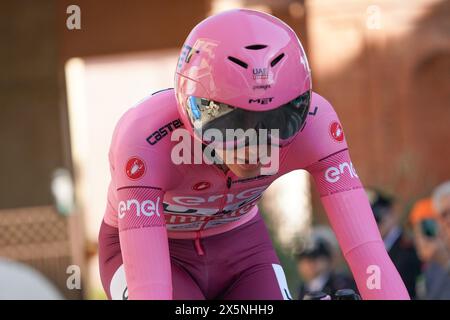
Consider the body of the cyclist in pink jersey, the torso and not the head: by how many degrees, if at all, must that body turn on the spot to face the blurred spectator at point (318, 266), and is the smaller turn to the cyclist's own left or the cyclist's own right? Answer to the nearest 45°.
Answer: approximately 180°

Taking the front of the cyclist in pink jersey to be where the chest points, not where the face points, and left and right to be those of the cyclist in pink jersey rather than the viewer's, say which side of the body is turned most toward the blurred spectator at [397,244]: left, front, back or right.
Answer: back

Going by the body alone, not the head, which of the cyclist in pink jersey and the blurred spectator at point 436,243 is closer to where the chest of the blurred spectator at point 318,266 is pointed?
the cyclist in pink jersey

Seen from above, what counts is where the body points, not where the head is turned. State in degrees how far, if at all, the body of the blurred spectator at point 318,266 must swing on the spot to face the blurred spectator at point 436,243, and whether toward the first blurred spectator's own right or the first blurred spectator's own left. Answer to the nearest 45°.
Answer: approximately 90° to the first blurred spectator's own left

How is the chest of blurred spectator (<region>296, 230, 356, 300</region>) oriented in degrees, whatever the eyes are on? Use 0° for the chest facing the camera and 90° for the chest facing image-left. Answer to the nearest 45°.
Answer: approximately 45°

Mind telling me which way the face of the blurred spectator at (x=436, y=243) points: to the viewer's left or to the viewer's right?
to the viewer's left

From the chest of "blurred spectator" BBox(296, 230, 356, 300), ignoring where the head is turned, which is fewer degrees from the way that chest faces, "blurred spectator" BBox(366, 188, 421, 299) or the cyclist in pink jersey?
the cyclist in pink jersey

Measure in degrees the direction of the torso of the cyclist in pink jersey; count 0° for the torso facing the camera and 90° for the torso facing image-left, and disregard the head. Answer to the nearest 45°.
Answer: approximately 0°
